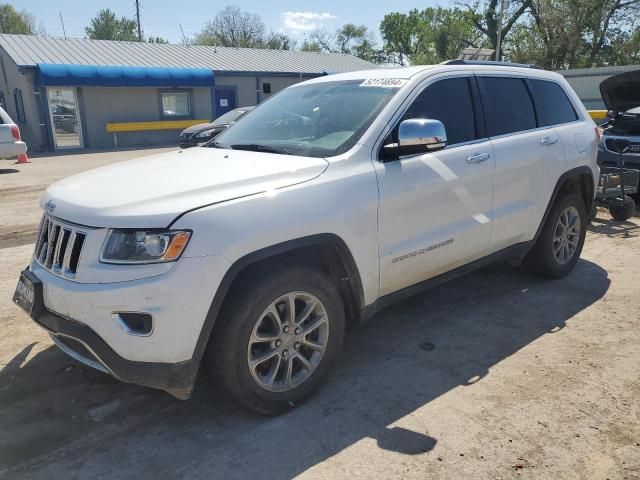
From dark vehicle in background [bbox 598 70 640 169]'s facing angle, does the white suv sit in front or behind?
in front

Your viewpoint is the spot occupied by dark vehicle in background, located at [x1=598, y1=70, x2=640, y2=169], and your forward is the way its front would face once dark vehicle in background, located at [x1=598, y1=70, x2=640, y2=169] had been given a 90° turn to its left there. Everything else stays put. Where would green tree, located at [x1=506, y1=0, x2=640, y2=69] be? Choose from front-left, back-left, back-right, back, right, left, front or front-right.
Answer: left

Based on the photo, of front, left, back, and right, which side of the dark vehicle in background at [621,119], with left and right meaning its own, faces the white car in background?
right

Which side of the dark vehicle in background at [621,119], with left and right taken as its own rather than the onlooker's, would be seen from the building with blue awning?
right

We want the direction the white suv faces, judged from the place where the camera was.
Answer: facing the viewer and to the left of the viewer

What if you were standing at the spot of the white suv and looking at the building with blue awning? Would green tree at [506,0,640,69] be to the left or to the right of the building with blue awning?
right

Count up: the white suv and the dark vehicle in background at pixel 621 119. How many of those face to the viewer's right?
0

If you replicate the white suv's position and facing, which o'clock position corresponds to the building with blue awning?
The building with blue awning is roughly at 4 o'clock from the white suv.

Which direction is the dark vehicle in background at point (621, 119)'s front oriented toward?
toward the camera

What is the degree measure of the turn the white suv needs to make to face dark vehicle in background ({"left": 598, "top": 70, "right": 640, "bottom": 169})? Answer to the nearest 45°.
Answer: approximately 180°

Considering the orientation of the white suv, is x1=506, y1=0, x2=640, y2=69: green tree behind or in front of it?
behind
